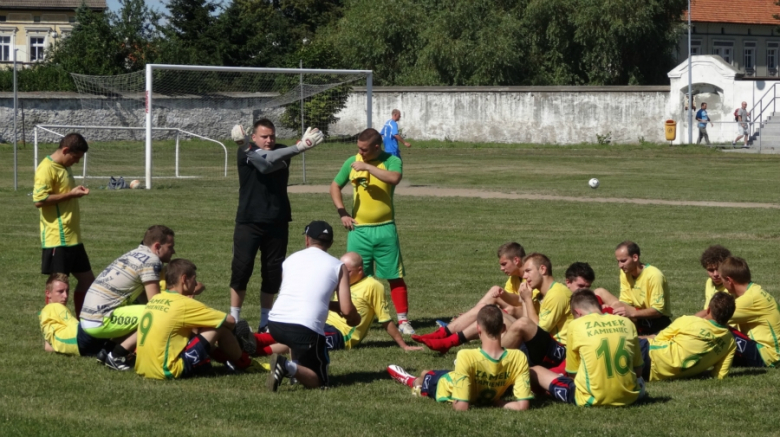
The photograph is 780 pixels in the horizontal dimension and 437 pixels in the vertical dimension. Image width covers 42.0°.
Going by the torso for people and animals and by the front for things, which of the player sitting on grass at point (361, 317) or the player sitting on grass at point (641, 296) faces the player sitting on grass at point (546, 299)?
the player sitting on grass at point (641, 296)

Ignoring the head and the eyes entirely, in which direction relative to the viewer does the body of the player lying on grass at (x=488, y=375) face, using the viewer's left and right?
facing away from the viewer and to the left of the viewer

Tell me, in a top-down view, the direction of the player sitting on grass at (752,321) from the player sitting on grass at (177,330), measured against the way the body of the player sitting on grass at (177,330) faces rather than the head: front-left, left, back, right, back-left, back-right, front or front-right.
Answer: front-right

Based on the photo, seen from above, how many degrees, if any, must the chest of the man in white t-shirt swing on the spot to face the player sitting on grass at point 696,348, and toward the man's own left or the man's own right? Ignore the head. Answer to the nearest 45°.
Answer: approximately 45° to the man's own right

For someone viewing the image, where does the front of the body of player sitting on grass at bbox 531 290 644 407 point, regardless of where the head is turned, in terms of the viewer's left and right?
facing away from the viewer and to the left of the viewer

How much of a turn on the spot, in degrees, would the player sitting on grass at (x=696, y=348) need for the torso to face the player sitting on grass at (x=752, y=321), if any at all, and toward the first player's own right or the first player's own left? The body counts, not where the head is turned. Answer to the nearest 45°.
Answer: approximately 90° to the first player's own right

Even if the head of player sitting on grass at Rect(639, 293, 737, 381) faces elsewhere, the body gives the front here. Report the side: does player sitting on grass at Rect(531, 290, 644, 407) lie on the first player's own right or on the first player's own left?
on the first player's own left

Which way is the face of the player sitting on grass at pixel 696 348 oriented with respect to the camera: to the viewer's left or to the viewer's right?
to the viewer's left

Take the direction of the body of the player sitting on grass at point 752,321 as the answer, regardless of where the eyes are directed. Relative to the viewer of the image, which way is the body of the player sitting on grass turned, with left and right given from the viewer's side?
facing away from the viewer and to the left of the viewer

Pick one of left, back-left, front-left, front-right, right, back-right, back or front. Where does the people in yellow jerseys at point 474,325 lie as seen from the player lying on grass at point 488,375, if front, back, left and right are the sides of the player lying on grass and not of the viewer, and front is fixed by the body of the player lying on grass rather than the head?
front-right

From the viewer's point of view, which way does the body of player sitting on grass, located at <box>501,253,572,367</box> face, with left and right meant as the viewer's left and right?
facing to the left of the viewer

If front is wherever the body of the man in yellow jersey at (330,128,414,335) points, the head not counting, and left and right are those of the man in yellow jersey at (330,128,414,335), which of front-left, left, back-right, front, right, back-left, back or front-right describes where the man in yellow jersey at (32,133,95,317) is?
right

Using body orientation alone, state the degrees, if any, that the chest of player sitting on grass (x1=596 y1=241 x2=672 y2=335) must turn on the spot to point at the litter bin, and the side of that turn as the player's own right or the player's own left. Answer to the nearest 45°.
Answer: approximately 135° to the player's own right

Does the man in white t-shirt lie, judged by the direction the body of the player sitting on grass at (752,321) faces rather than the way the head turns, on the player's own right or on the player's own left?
on the player's own left

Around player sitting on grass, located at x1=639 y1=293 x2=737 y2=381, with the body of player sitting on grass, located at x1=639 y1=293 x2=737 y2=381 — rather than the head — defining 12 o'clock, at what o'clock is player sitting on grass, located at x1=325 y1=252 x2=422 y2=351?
player sitting on grass, located at x1=325 y1=252 x2=422 y2=351 is roughly at 11 o'clock from player sitting on grass, located at x1=639 y1=293 x2=737 y2=381.
